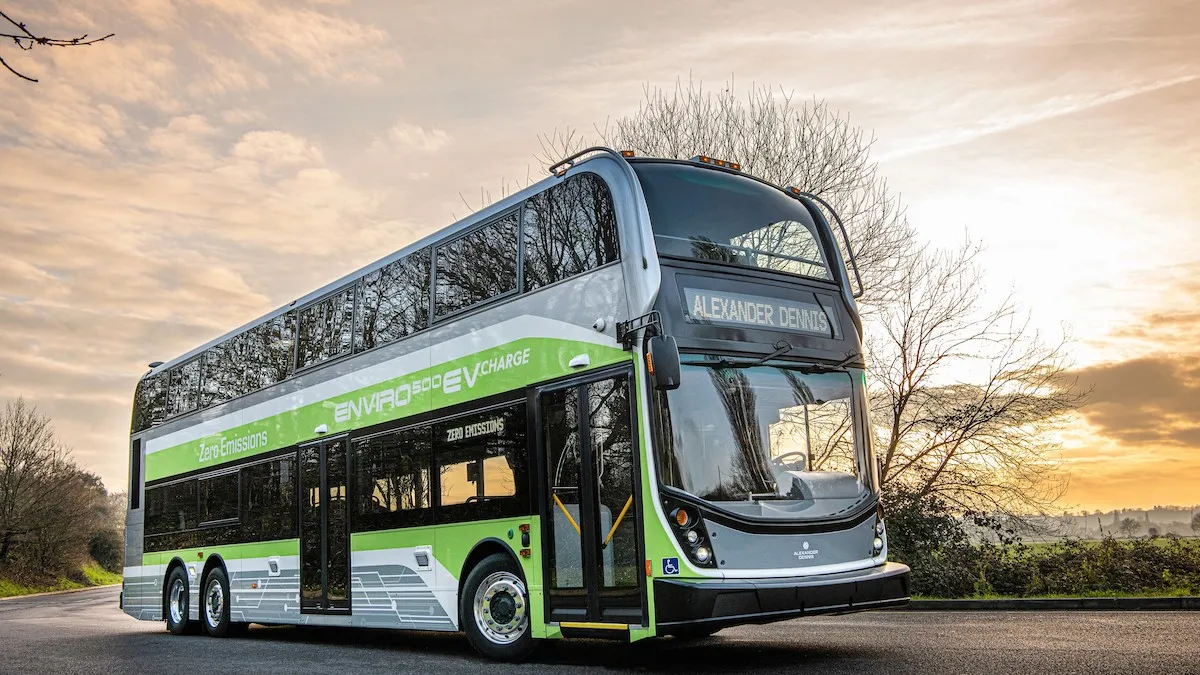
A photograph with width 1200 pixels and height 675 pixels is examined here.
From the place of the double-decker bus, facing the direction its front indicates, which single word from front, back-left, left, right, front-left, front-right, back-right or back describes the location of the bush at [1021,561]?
left

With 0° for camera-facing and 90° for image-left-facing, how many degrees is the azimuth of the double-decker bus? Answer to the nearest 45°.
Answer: approximately 315°
